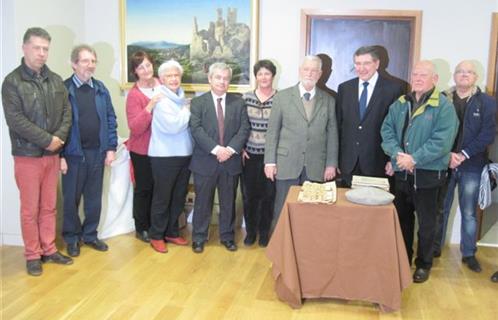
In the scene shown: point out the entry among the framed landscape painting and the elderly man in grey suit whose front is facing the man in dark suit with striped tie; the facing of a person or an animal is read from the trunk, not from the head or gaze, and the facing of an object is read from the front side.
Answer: the framed landscape painting

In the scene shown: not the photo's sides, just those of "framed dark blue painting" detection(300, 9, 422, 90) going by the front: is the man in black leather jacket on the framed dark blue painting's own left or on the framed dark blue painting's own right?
on the framed dark blue painting's own right

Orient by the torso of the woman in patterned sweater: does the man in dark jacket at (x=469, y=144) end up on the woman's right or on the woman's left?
on the woman's left

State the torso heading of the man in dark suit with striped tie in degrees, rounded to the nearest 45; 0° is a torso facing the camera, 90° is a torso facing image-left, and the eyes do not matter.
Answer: approximately 0°

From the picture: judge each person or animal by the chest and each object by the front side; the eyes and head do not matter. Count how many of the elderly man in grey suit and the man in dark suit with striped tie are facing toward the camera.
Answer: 2

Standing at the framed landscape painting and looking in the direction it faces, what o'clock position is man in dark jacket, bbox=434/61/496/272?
The man in dark jacket is roughly at 10 o'clock from the framed landscape painting.

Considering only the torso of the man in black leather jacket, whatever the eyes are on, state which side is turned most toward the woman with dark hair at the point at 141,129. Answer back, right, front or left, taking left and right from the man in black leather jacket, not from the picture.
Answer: left

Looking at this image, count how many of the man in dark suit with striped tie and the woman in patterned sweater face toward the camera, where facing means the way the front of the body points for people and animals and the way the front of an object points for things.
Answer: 2

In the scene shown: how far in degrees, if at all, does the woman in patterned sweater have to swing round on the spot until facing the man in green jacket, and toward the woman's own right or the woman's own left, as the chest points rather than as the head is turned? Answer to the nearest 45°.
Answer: approximately 45° to the woman's own left
